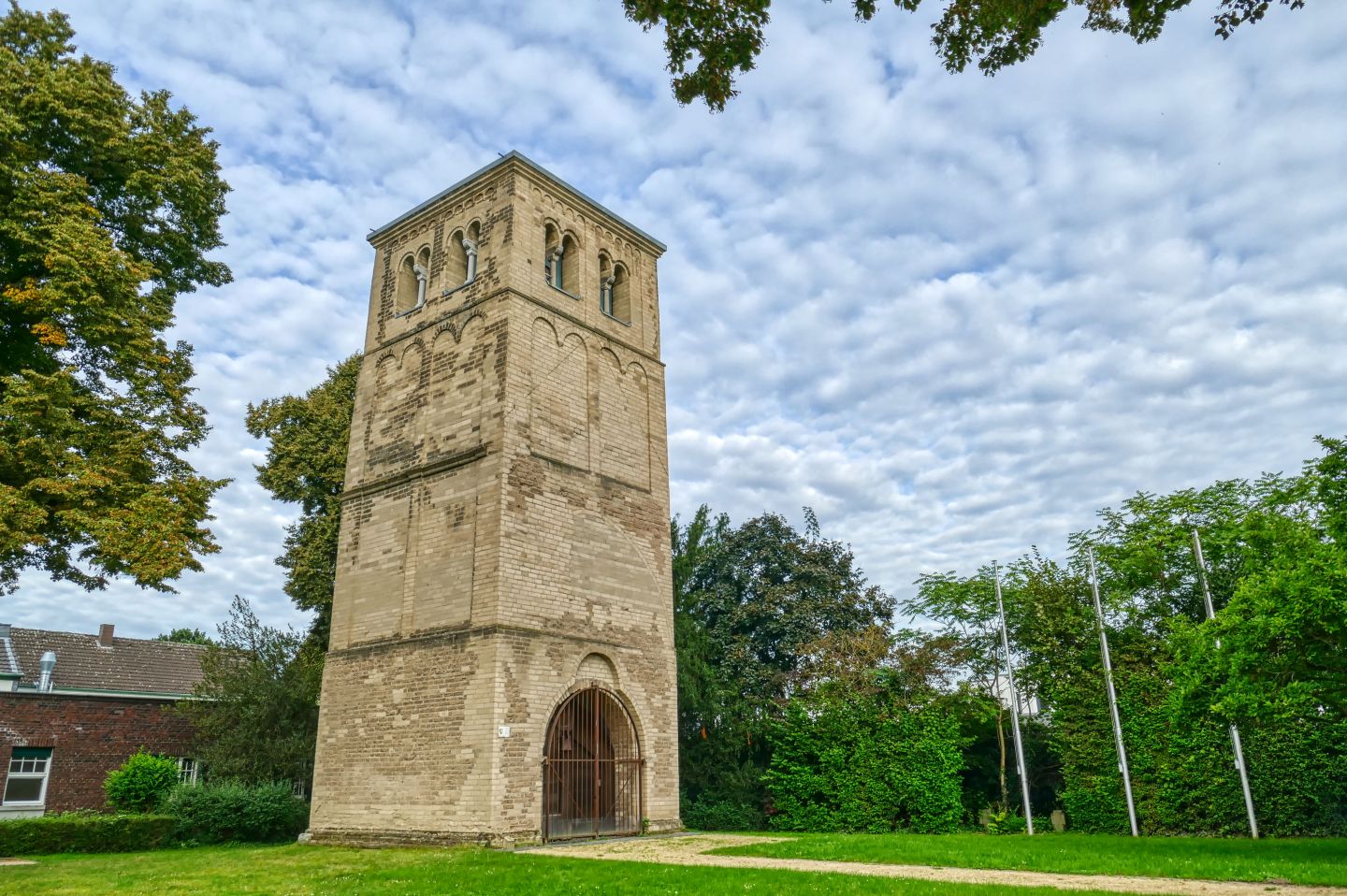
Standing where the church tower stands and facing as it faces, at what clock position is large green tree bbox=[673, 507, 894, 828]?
The large green tree is roughly at 9 o'clock from the church tower.

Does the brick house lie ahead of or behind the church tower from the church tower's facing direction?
behind

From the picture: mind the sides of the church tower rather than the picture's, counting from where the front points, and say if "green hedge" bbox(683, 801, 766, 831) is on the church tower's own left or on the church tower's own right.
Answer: on the church tower's own left

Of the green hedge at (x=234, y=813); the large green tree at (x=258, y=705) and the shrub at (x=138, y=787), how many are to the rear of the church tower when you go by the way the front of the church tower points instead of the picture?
3

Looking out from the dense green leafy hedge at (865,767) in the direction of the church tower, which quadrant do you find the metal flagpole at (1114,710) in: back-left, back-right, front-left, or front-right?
back-left

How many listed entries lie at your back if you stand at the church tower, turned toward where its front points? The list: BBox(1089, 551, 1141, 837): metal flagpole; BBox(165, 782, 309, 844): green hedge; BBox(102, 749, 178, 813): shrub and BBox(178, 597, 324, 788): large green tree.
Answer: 3

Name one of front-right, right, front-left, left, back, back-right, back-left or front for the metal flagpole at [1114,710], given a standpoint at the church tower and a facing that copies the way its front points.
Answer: front-left

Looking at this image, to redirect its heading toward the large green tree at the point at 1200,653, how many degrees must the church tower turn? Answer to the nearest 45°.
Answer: approximately 45° to its left

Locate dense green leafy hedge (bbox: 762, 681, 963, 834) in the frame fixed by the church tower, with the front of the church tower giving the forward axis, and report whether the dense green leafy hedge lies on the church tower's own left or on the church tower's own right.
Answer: on the church tower's own left

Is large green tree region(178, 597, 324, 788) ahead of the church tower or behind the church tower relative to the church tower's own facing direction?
behind

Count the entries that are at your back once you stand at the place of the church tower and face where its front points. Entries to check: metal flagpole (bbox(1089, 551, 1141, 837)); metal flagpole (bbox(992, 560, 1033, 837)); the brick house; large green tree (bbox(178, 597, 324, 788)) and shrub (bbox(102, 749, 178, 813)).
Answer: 3

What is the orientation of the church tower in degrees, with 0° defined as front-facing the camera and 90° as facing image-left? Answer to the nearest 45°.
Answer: approximately 315°

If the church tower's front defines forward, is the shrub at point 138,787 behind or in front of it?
behind
